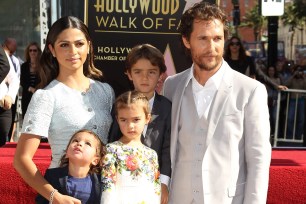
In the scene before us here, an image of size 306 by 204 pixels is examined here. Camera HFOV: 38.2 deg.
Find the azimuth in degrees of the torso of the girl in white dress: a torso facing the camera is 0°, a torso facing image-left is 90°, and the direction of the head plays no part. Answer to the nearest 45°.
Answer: approximately 0°

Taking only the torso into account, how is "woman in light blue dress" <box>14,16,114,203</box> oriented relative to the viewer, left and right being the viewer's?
facing the viewer and to the right of the viewer

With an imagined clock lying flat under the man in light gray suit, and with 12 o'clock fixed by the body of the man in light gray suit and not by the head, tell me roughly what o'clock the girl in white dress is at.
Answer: The girl in white dress is roughly at 1 o'clock from the man in light gray suit.

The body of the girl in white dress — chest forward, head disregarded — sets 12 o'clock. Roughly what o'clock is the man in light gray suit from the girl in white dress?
The man in light gray suit is roughly at 9 o'clock from the girl in white dress.

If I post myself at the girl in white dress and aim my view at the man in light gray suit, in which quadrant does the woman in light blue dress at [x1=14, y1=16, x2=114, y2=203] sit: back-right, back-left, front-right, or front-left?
back-left

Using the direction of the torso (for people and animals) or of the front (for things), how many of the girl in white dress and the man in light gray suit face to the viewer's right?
0

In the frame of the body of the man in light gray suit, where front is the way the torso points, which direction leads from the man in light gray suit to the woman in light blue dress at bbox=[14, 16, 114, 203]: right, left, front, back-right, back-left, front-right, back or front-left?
front-right

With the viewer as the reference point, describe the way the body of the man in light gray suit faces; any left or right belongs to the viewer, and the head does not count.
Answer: facing the viewer and to the left of the viewer

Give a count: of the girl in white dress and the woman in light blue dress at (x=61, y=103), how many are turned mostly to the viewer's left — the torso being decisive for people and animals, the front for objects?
0
